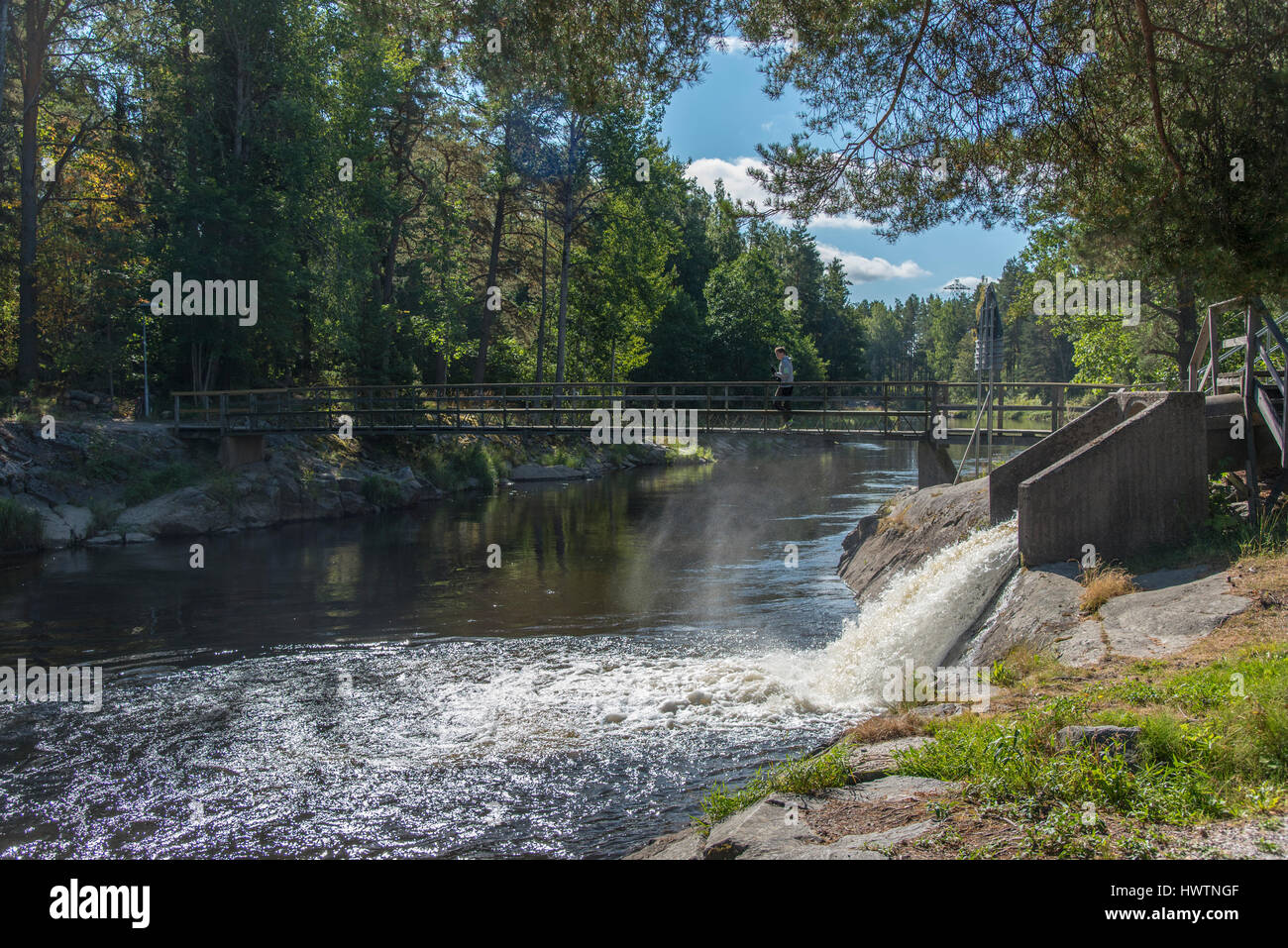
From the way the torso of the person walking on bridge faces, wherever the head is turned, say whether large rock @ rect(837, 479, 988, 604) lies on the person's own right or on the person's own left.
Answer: on the person's own left

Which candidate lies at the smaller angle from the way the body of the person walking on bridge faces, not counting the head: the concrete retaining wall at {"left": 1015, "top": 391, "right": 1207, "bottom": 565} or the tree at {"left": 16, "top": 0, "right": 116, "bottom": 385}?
the tree

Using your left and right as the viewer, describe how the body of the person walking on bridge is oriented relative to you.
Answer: facing to the left of the viewer

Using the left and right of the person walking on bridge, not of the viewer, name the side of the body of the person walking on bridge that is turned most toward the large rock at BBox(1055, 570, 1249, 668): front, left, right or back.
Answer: left

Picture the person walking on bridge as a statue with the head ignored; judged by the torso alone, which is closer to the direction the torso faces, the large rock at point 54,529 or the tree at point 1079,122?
the large rock

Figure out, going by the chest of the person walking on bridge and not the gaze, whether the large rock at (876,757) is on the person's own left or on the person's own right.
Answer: on the person's own left

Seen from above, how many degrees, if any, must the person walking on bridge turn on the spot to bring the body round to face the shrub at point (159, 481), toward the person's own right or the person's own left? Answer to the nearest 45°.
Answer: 0° — they already face it

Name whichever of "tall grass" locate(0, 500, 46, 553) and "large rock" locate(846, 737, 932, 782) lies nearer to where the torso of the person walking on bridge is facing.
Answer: the tall grass

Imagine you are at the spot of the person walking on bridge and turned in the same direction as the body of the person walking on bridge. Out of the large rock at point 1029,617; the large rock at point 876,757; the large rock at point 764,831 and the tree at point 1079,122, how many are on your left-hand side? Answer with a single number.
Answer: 4

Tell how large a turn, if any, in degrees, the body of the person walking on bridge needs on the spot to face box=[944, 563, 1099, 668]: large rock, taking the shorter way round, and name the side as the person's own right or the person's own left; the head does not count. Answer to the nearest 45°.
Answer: approximately 90° to the person's own left

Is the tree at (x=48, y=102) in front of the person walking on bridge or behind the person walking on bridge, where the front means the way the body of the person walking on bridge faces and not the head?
in front

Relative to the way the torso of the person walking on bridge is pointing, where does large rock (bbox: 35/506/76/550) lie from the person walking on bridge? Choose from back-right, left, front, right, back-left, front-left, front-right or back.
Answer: front

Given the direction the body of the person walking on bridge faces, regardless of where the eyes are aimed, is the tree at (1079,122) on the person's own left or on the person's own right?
on the person's own left

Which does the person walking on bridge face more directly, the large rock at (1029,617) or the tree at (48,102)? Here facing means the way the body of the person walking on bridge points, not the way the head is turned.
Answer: the tree
